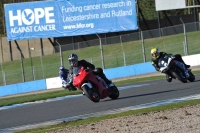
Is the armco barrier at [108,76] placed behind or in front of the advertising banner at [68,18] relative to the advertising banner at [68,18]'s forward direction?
in front

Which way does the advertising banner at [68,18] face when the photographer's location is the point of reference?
facing the viewer

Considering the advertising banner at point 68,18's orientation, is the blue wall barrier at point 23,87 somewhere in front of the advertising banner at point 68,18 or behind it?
in front

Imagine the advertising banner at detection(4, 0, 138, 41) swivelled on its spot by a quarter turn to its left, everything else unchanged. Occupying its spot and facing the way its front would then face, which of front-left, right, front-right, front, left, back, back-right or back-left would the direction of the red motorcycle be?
right
